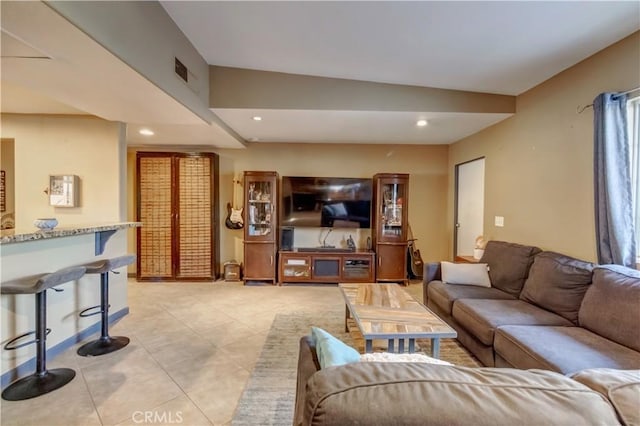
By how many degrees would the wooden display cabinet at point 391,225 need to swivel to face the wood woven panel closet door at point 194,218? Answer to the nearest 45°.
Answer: approximately 90° to its right

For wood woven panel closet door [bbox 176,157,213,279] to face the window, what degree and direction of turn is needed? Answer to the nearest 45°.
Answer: approximately 45° to its left

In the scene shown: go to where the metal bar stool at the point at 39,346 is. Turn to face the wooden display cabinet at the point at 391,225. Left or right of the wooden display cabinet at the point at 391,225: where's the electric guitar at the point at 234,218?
left

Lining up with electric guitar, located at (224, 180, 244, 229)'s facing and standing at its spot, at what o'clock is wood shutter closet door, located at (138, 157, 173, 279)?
The wood shutter closet door is roughly at 3 o'clock from the electric guitar.

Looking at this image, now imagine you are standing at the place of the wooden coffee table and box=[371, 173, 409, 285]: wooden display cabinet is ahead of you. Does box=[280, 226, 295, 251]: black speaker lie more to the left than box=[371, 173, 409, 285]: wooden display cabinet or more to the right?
left

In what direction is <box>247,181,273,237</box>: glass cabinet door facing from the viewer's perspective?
toward the camera

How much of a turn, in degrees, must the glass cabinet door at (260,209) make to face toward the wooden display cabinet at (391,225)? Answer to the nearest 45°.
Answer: approximately 90° to its left

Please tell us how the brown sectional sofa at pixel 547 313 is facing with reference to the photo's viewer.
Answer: facing the viewer and to the left of the viewer

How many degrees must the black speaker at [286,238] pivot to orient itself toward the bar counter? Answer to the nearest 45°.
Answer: approximately 45° to its right

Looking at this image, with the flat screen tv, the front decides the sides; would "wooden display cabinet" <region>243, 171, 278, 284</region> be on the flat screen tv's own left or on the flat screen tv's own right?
on the flat screen tv's own right

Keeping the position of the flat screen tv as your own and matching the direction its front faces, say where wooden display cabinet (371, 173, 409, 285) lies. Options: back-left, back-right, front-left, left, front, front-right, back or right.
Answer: left

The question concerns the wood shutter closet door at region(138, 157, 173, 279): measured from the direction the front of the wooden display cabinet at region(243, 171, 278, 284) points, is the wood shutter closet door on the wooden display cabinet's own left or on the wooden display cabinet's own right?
on the wooden display cabinet's own right

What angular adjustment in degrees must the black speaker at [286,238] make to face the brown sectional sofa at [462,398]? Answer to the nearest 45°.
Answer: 0° — it already faces it

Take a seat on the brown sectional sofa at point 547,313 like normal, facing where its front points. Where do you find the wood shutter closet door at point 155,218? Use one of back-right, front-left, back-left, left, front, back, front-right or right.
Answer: front-right

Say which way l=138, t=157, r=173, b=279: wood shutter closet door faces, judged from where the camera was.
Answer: facing the viewer

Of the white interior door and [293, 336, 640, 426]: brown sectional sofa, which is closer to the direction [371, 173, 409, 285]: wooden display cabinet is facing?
the brown sectional sofa
